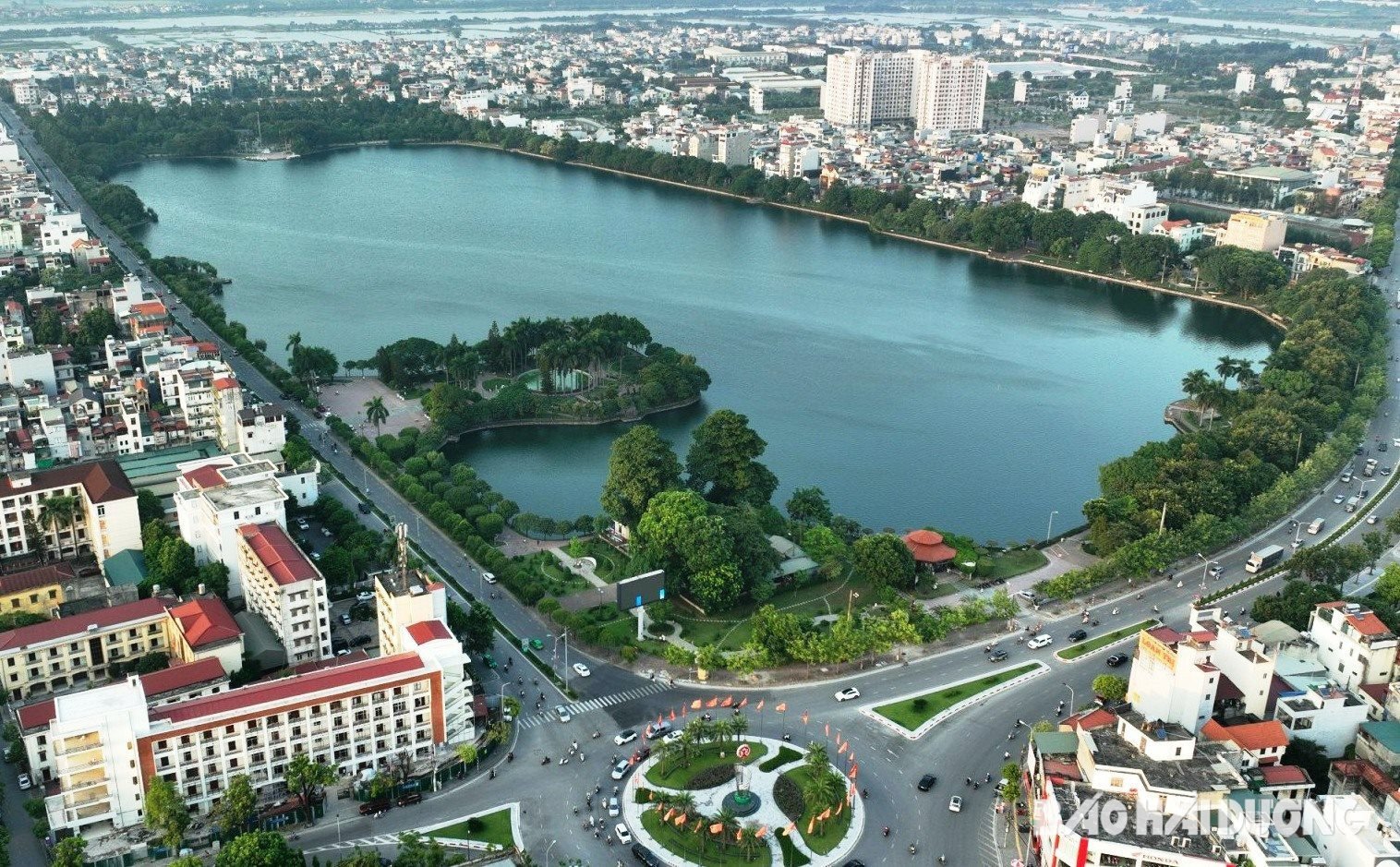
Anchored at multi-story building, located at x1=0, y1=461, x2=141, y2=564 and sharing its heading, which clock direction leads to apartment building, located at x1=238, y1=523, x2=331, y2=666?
The apartment building is roughly at 11 o'clock from the multi-story building.

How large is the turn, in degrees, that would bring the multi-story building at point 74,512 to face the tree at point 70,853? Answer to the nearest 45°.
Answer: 0° — it already faces it

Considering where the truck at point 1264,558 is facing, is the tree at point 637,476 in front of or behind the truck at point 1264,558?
in front

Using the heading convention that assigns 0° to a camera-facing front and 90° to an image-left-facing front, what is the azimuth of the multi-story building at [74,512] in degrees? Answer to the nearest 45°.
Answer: approximately 0°

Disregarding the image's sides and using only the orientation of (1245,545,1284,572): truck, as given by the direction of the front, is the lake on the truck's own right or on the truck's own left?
on the truck's own right

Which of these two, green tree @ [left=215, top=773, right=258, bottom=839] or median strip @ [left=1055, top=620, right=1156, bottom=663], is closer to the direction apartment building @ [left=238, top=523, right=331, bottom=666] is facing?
the green tree

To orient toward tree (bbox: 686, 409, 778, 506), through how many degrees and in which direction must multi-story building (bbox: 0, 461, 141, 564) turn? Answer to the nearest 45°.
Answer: approximately 90° to its left

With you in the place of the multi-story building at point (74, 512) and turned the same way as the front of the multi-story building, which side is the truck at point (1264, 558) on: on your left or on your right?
on your left

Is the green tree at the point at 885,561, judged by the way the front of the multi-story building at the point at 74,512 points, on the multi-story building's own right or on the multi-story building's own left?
on the multi-story building's own left
